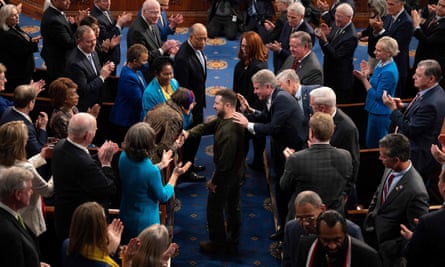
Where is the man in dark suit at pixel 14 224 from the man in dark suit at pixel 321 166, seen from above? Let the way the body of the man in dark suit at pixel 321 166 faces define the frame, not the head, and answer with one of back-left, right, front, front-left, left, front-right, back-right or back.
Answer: back-left

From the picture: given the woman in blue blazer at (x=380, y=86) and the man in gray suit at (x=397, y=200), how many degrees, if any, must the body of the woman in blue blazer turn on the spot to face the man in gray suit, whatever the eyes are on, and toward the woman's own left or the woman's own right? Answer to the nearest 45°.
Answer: approximately 90° to the woman's own left

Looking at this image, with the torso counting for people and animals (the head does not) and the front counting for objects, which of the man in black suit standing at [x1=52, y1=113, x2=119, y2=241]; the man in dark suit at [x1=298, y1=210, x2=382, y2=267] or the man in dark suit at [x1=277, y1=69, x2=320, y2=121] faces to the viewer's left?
the man in dark suit at [x1=277, y1=69, x2=320, y2=121]

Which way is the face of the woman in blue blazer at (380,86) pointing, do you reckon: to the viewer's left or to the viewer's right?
to the viewer's left

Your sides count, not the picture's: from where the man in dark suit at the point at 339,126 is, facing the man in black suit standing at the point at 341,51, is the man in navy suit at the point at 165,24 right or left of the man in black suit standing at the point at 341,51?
left

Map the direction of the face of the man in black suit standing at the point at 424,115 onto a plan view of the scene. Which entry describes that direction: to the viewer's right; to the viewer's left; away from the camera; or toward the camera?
to the viewer's left

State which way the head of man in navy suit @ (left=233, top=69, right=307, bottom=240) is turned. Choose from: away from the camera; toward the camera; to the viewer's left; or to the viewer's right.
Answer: to the viewer's left

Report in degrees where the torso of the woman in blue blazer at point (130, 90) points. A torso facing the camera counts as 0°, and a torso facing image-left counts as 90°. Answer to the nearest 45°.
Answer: approximately 270°

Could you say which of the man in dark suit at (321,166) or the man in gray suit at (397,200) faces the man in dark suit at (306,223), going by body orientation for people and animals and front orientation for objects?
the man in gray suit

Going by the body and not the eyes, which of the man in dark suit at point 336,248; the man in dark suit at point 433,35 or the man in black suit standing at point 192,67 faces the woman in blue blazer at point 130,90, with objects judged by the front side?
the man in dark suit at point 433,35

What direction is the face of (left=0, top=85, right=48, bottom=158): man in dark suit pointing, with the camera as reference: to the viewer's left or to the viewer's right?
to the viewer's right

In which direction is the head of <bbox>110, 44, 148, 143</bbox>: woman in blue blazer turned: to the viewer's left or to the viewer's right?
to the viewer's right

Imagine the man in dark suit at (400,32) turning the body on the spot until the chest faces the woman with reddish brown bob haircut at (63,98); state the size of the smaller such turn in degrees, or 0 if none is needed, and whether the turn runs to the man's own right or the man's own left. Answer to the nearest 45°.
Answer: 0° — they already face them
